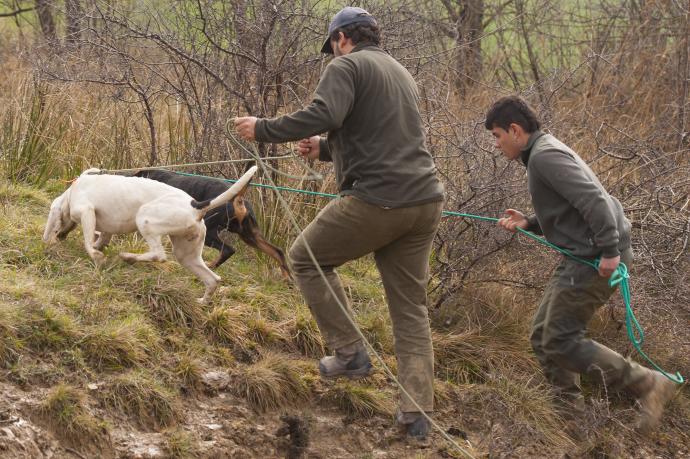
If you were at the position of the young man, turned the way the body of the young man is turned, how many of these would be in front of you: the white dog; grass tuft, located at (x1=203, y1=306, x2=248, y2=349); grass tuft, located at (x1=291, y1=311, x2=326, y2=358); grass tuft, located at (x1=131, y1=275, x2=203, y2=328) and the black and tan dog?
5

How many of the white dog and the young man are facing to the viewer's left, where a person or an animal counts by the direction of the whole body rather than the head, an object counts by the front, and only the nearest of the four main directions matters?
2

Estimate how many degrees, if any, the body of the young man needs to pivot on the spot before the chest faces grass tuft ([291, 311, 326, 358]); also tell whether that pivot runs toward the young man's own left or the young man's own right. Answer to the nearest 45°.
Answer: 0° — they already face it

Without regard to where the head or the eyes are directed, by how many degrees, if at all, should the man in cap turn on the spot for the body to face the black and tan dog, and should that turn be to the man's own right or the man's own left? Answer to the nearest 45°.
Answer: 0° — they already face it

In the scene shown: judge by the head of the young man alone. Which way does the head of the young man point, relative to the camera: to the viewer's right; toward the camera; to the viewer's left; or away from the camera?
to the viewer's left

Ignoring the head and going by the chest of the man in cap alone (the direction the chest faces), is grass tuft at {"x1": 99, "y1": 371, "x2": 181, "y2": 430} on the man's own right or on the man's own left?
on the man's own left

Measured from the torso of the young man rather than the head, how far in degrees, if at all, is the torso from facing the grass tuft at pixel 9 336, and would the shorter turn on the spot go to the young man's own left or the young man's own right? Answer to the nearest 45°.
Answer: approximately 45° to the young man's own left

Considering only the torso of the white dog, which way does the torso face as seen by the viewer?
to the viewer's left

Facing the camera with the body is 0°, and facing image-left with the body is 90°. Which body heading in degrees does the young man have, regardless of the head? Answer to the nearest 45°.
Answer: approximately 90°

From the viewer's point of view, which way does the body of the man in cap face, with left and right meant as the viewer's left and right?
facing away from the viewer and to the left of the viewer

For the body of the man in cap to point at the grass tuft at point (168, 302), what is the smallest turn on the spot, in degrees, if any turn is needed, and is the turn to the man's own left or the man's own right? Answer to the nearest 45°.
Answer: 0° — they already face it

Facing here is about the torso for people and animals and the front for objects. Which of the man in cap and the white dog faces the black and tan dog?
the man in cap

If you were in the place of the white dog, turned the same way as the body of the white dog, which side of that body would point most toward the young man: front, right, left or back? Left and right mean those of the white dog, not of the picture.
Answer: back

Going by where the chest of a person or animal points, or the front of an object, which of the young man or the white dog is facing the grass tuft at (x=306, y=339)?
the young man

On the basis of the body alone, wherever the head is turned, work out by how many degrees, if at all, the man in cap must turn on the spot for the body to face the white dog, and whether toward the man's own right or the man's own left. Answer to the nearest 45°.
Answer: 0° — they already face it

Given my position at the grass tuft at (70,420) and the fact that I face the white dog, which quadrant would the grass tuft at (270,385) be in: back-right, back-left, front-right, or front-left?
front-right

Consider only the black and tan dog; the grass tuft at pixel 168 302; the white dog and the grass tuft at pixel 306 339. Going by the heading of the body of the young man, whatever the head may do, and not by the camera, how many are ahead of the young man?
4

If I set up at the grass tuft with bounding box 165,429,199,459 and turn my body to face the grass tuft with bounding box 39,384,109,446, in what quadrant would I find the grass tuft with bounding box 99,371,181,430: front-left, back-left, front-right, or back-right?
front-right
